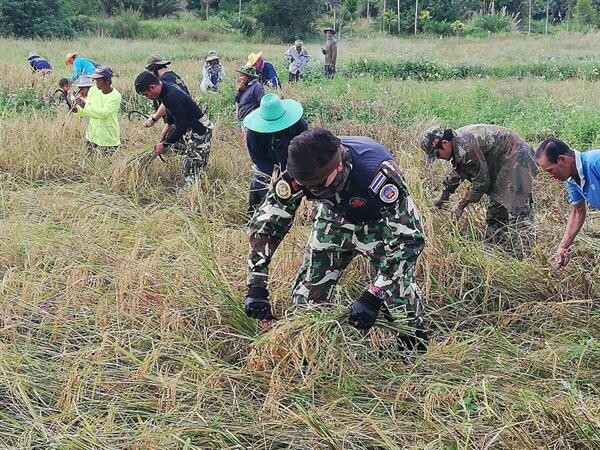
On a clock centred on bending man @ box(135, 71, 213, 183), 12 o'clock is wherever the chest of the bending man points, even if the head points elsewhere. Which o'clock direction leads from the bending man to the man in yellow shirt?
The man in yellow shirt is roughly at 2 o'clock from the bending man.

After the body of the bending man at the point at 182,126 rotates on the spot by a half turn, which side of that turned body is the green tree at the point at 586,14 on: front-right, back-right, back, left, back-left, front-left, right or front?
front-left

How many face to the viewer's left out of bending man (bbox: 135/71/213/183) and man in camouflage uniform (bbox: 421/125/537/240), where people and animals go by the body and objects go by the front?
2

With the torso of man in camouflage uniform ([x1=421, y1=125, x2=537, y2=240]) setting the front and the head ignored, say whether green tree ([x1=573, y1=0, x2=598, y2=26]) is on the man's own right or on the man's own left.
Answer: on the man's own right

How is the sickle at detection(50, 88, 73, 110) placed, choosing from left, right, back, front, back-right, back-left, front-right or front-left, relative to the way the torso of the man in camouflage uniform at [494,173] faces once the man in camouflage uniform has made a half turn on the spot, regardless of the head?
back-left

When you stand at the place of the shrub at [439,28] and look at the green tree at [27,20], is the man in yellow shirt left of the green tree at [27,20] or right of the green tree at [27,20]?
left

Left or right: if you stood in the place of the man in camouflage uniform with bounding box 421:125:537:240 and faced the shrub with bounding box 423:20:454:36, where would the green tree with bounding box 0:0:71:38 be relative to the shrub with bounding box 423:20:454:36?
left

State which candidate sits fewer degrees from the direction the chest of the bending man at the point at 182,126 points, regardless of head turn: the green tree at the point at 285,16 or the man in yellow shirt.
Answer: the man in yellow shirt

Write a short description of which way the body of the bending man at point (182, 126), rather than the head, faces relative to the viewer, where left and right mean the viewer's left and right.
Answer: facing to the left of the viewer

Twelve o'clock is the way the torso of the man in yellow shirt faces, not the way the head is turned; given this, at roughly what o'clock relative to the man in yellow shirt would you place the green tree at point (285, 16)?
The green tree is roughly at 5 o'clock from the man in yellow shirt.

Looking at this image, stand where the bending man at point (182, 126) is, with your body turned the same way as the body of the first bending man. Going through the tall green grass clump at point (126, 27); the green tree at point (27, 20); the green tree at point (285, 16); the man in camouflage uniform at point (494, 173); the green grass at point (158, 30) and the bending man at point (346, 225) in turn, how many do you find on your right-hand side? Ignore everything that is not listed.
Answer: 4

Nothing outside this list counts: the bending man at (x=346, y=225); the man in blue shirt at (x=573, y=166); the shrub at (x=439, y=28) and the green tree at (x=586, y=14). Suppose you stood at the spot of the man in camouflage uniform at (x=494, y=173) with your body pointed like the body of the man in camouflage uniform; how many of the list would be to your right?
2

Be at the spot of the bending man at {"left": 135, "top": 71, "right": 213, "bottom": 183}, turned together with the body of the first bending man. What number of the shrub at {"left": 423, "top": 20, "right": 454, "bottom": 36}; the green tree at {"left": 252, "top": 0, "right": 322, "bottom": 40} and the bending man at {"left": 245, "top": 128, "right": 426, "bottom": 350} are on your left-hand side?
1

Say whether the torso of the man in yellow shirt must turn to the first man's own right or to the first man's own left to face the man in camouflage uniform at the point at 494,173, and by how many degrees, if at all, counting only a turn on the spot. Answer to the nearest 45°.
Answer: approximately 90° to the first man's own left

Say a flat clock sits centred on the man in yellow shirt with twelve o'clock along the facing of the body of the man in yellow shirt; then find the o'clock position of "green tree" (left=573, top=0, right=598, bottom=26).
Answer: The green tree is roughly at 6 o'clock from the man in yellow shirt.

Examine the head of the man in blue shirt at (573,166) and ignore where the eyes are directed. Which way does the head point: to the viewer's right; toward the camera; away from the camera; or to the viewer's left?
to the viewer's left

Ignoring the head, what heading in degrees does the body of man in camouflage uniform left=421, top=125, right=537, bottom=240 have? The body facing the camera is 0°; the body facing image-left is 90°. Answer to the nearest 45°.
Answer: approximately 90°

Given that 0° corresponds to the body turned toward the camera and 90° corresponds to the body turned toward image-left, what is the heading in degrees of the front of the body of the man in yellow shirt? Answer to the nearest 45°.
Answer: approximately 45°
